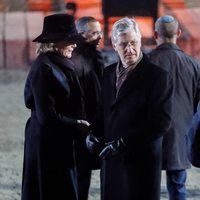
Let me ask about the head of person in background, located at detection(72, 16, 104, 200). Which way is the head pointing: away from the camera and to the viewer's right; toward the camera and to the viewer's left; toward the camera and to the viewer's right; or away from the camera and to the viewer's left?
toward the camera and to the viewer's right

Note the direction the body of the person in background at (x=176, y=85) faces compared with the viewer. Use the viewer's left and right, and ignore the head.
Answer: facing away from the viewer

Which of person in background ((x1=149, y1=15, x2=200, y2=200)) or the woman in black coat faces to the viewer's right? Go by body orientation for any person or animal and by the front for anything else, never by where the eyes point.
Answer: the woman in black coat

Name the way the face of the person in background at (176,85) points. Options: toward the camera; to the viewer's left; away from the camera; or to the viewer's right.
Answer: away from the camera

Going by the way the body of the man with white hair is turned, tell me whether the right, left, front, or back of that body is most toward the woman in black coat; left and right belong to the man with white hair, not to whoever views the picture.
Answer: right

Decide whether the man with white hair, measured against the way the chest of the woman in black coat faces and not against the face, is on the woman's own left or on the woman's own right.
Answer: on the woman's own left

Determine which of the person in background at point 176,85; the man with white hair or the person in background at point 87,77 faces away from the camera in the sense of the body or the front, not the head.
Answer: the person in background at point 176,85

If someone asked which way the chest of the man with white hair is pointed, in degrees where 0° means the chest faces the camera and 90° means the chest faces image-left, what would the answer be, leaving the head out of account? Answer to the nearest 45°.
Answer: approximately 45°

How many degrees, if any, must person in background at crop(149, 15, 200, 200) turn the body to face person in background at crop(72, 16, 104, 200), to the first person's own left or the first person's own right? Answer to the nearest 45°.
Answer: approximately 90° to the first person's own left

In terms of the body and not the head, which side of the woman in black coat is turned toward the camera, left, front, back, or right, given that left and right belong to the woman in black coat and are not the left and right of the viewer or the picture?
right

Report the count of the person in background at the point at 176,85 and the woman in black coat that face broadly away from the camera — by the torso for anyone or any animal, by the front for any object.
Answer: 1

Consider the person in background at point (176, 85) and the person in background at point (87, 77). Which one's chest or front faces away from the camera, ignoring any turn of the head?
the person in background at point (176, 85)

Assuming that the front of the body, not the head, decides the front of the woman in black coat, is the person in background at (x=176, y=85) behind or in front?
in front
